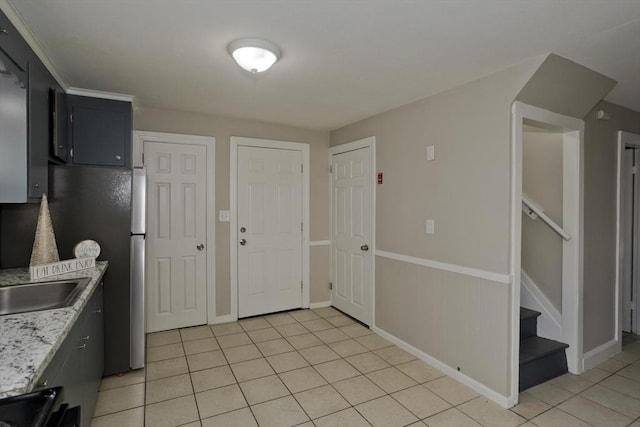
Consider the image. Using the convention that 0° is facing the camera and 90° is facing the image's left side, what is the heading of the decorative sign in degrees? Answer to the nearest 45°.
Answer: approximately 315°

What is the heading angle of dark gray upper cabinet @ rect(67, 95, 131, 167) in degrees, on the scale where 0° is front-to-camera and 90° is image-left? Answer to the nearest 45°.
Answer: approximately 0°

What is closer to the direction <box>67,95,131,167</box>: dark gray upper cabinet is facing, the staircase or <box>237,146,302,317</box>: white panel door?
the staircase

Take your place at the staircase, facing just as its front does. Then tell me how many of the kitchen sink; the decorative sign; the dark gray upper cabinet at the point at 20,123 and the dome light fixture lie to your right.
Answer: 4

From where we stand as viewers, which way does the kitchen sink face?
facing to the right of the viewer

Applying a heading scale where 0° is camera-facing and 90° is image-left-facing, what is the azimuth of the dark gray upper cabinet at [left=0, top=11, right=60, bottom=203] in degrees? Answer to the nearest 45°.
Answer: approximately 270°

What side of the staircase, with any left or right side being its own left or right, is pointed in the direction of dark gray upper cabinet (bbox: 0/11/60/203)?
right

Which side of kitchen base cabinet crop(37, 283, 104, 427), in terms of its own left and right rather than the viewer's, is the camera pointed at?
right
